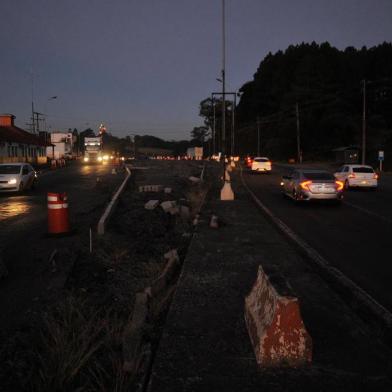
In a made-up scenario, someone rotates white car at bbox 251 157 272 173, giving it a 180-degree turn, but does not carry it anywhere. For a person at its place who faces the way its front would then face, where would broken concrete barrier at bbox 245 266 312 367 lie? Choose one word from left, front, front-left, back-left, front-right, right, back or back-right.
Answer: front

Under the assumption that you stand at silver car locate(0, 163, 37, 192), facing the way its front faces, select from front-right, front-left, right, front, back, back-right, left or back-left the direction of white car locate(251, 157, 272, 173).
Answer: back

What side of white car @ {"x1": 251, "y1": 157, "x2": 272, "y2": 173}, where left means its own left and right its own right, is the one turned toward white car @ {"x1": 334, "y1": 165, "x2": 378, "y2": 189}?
back

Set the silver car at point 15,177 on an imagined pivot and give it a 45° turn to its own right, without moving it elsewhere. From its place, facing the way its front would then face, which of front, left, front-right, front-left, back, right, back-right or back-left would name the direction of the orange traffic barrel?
left

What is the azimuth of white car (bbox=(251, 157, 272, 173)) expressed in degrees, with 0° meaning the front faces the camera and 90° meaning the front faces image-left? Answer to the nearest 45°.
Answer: approximately 180°

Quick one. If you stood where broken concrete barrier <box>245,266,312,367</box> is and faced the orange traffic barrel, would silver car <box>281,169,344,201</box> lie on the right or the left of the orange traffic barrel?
right

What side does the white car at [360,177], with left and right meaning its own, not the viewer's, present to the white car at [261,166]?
front

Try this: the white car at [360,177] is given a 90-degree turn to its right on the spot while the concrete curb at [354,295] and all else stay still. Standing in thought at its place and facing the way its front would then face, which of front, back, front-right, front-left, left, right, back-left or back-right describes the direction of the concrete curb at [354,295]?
back-right

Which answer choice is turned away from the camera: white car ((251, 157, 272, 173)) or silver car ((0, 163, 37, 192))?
the white car

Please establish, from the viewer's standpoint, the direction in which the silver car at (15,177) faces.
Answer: facing the viewer and to the left of the viewer

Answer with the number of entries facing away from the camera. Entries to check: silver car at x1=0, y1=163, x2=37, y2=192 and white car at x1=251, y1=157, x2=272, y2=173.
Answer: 1

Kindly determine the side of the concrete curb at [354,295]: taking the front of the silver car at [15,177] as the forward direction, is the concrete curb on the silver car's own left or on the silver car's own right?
on the silver car's own left

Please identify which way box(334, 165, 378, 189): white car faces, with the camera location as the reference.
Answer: facing away from the viewer and to the left of the viewer
